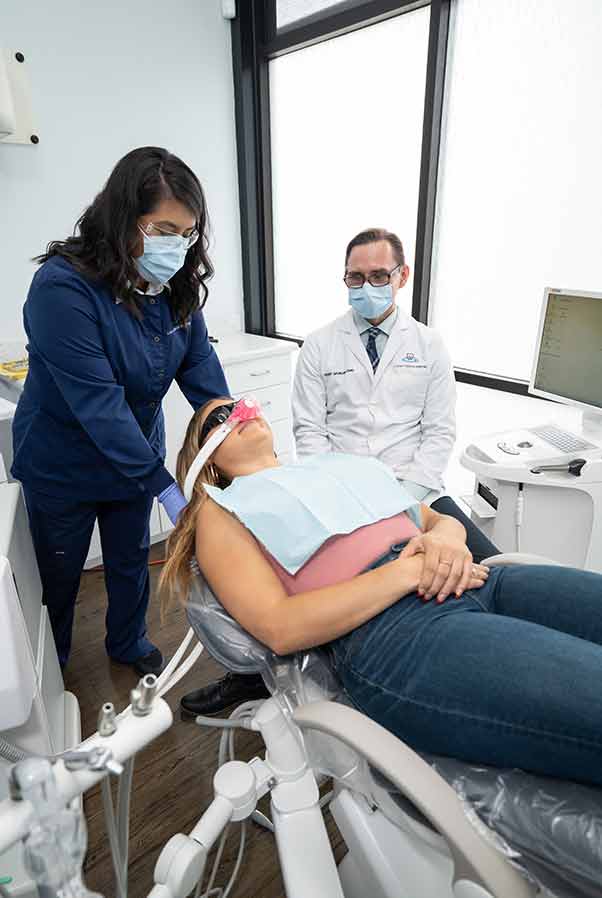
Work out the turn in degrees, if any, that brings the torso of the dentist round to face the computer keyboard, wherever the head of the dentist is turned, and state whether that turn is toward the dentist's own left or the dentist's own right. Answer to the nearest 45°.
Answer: approximately 90° to the dentist's own left

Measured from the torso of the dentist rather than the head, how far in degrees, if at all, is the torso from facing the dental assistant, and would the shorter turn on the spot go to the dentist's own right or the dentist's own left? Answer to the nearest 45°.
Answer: approximately 45° to the dentist's own right

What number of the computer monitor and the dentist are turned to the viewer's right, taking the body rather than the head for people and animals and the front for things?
0

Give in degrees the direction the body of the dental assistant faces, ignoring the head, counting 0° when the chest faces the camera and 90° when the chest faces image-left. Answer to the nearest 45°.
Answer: approximately 315°

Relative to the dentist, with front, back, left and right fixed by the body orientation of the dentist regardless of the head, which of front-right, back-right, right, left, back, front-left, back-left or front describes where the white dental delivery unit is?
front-right

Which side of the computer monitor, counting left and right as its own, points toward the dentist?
front

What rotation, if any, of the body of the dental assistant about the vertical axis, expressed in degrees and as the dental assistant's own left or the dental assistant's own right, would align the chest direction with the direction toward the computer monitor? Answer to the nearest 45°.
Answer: approximately 45° to the dental assistant's own left

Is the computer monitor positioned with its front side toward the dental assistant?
yes

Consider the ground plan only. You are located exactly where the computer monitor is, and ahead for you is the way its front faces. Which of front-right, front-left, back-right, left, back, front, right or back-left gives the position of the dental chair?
front-left

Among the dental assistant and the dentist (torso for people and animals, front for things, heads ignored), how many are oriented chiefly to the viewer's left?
0

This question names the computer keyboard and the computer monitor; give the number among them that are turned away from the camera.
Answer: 0

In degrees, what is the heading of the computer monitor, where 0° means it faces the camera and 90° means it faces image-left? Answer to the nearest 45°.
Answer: approximately 45°

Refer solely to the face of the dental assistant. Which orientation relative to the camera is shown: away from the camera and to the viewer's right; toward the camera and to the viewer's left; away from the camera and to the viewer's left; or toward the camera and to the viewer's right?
toward the camera and to the viewer's right

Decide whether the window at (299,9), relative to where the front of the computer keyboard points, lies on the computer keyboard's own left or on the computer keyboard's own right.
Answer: on the computer keyboard's own right

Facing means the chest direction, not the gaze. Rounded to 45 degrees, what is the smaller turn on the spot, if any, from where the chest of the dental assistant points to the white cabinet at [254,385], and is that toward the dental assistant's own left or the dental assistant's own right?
approximately 90° to the dental assistant's own left
